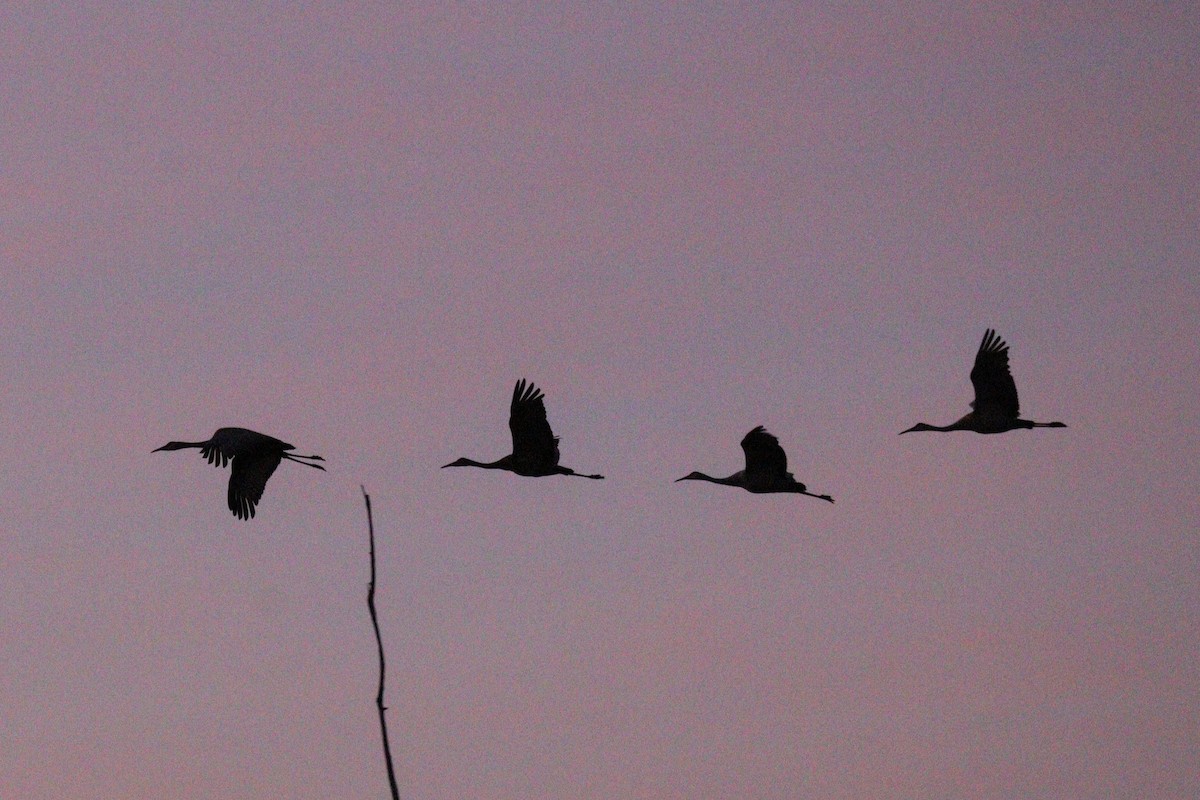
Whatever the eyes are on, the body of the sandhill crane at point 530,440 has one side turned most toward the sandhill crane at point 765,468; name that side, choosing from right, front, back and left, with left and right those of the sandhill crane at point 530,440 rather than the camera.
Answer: back

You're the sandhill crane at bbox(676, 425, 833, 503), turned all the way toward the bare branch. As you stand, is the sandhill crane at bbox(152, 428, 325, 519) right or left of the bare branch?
right

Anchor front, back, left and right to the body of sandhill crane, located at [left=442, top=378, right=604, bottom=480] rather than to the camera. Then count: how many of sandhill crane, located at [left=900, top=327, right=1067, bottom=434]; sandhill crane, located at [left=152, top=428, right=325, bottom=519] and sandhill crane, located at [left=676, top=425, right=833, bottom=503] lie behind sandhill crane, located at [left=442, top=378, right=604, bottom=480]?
2

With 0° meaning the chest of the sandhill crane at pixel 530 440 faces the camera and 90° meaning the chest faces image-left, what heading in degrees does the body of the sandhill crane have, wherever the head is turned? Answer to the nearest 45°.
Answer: approximately 90°

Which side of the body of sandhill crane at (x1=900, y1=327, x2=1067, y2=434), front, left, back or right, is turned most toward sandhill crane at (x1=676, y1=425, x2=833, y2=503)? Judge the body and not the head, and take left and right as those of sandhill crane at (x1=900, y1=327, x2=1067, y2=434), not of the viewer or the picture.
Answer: front

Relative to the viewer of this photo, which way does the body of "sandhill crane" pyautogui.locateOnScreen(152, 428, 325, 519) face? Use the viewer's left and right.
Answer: facing to the left of the viewer

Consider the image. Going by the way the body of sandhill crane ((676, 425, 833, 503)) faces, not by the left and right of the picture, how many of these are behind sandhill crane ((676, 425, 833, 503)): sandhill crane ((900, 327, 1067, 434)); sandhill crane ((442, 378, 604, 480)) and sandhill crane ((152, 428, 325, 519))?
1

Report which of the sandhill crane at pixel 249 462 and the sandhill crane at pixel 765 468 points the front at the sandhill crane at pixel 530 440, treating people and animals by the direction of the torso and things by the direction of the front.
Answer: the sandhill crane at pixel 765 468

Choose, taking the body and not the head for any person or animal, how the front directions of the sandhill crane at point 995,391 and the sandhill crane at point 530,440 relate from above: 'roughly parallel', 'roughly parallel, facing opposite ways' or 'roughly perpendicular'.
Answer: roughly parallel

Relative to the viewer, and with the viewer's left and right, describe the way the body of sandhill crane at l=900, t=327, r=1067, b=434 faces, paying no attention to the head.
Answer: facing to the left of the viewer

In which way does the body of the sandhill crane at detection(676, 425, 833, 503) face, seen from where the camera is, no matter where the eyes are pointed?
to the viewer's left

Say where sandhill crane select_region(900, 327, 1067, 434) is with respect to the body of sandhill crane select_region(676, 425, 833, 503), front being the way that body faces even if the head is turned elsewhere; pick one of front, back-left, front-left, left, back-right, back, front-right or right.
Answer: back

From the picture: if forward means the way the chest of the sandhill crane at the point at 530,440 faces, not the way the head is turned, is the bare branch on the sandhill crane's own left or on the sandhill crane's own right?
on the sandhill crane's own left

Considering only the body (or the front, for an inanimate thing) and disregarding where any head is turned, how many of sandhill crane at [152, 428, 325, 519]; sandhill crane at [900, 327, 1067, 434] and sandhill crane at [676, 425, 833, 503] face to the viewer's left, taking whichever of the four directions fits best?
3

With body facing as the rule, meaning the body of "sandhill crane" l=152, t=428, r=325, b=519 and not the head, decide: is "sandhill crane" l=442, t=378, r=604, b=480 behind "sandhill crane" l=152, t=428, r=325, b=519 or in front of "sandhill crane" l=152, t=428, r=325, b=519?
behind
